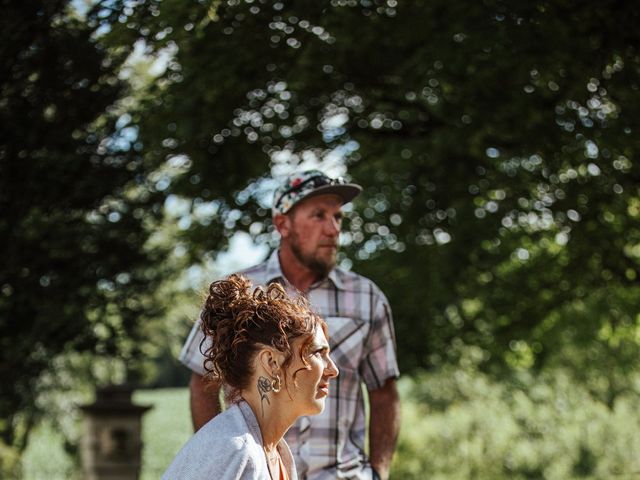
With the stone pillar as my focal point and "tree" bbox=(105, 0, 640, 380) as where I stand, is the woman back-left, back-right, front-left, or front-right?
front-left

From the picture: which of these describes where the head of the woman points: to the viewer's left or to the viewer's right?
to the viewer's right

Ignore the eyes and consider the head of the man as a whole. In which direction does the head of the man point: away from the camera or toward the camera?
toward the camera

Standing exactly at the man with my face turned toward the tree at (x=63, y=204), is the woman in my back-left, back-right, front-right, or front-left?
back-left

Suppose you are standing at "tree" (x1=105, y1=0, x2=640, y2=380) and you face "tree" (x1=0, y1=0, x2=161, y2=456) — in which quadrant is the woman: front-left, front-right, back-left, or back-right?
front-left

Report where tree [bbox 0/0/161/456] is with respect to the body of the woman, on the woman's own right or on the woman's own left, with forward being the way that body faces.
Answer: on the woman's own left

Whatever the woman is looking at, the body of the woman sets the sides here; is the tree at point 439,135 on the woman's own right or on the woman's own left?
on the woman's own left

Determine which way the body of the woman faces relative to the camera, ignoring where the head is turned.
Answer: to the viewer's right

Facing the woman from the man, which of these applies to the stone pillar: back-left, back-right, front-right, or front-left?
back-right
